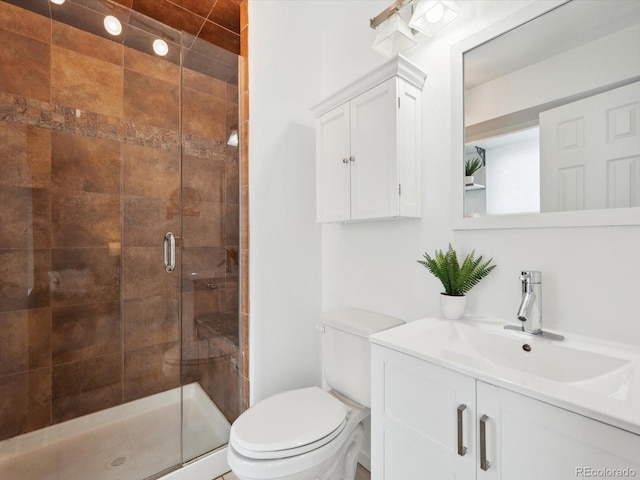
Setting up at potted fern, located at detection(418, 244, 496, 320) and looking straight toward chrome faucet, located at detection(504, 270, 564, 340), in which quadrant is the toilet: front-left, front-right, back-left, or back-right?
back-right

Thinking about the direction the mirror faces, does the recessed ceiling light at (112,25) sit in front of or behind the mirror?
in front

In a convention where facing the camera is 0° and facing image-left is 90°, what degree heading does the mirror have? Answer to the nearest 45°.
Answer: approximately 45°

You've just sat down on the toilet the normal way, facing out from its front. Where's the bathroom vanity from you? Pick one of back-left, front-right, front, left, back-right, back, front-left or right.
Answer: left

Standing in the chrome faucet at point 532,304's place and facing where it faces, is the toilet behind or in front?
in front
